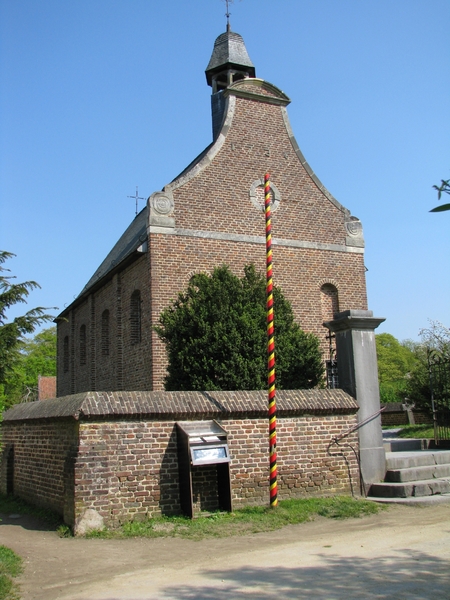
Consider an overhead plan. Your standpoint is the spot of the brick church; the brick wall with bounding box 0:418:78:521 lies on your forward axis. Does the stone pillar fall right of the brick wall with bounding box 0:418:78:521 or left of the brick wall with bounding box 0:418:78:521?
left

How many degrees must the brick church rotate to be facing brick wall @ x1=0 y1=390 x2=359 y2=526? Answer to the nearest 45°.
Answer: approximately 45° to its right

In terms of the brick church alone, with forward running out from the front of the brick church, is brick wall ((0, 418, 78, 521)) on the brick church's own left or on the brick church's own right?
on the brick church's own right

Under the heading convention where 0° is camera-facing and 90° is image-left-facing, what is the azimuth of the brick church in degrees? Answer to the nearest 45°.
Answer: approximately 315°

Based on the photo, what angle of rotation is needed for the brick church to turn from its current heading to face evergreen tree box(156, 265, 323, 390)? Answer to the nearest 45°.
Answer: approximately 45° to its right
